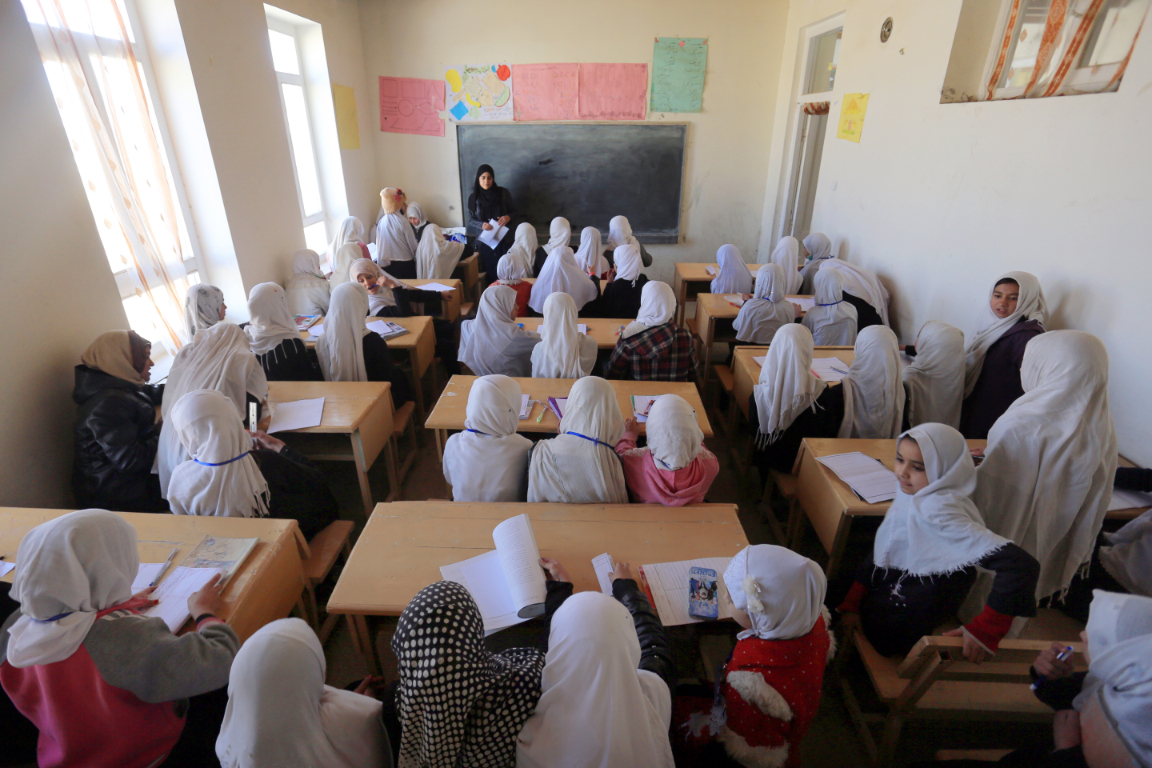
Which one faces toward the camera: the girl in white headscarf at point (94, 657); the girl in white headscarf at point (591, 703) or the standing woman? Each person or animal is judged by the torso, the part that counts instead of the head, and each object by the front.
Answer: the standing woman

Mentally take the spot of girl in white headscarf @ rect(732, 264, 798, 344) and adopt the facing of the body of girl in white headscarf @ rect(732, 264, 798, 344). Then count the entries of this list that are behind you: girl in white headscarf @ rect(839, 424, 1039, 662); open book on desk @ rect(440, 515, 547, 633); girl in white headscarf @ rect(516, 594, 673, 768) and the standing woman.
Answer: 3

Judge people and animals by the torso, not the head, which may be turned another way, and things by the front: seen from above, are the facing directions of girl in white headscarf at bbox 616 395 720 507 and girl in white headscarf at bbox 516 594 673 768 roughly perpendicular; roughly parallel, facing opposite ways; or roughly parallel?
roughly parallel

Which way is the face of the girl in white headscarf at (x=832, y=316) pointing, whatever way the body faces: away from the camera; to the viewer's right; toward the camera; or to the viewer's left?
away from the camera

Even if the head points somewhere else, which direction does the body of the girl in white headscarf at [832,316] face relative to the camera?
away from the camera

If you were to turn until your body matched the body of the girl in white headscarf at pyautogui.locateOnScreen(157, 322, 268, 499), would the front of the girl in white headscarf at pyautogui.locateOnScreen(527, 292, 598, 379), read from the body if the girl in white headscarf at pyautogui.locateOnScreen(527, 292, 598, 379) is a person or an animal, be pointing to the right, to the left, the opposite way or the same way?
the same way

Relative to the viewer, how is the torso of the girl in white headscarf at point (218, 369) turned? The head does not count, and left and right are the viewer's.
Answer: facing away from the viewer and to the right of the viewer

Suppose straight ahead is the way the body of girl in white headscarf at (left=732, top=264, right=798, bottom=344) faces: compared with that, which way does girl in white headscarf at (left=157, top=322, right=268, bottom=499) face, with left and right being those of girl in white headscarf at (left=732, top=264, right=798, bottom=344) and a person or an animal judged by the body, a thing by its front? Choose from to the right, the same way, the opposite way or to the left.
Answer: the same way

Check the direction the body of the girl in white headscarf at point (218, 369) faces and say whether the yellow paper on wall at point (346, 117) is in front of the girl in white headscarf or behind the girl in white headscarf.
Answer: in front

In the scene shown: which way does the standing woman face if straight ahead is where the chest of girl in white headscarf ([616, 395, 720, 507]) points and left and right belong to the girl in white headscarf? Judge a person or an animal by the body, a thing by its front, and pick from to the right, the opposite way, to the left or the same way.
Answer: the opposite way

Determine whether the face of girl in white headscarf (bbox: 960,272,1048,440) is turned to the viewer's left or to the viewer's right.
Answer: to the viewer's left

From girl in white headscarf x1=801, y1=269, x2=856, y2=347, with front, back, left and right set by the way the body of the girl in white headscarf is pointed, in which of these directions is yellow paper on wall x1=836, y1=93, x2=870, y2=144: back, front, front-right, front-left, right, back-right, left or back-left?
front

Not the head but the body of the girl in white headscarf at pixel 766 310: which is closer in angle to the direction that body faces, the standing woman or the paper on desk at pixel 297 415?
the standing woman

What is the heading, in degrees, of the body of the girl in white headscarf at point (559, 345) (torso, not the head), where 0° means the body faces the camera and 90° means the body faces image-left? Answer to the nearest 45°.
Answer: approximately 180°

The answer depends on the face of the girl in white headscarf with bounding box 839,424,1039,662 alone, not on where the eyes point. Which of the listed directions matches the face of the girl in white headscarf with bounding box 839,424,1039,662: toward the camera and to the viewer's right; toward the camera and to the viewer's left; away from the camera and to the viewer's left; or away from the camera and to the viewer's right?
toward the camera and to the viewer's left

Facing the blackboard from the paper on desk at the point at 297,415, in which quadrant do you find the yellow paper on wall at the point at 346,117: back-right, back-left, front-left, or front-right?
front-left

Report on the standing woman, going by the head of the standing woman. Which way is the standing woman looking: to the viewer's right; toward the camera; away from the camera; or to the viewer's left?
toward the camera

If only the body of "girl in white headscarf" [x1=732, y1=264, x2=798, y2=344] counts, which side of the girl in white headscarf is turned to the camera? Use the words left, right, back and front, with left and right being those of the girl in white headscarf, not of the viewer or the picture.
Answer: back
